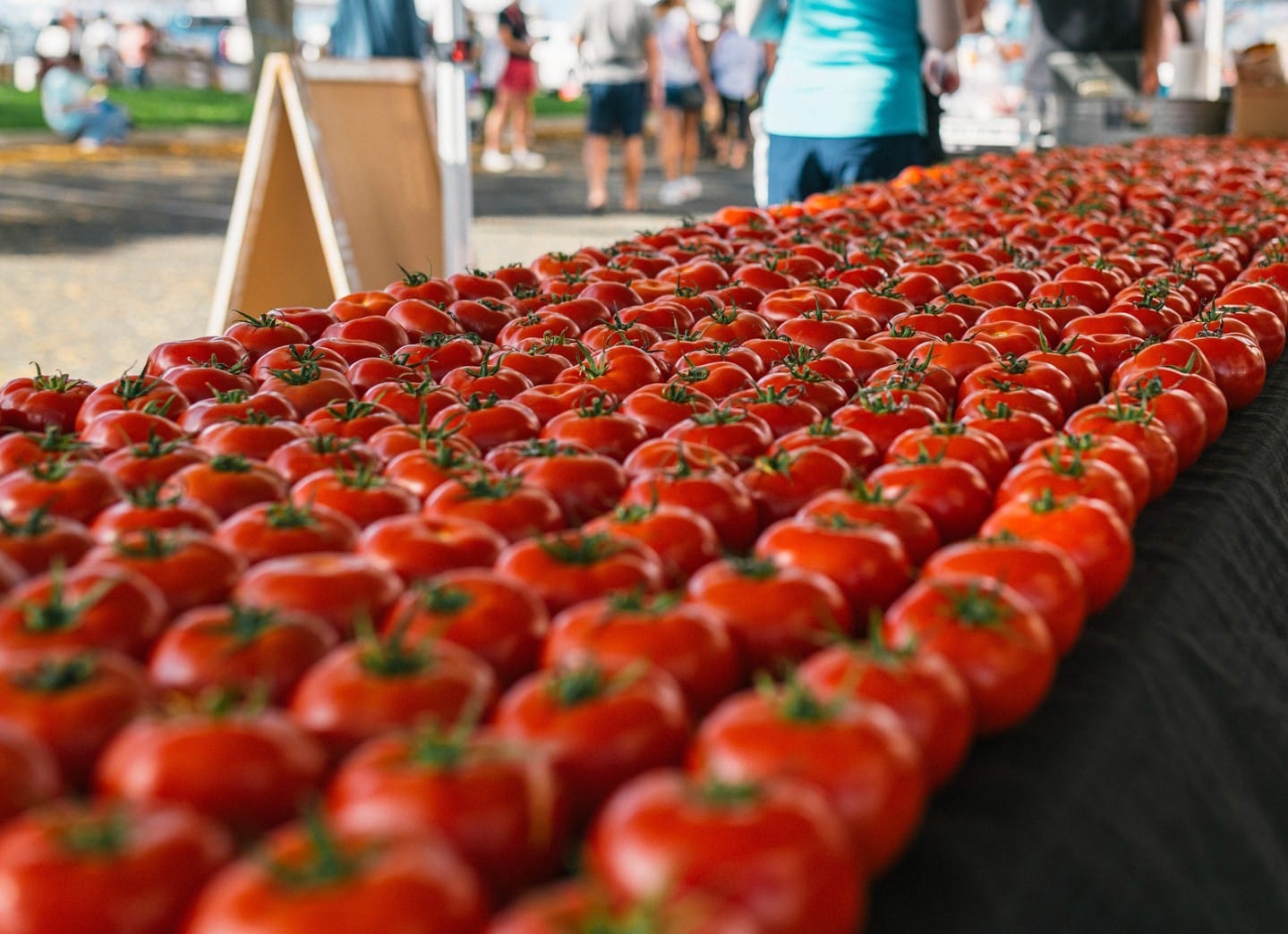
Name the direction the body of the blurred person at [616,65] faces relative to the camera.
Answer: away from the camera

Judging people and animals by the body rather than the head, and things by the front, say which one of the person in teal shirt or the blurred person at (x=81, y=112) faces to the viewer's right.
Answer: the blurred person

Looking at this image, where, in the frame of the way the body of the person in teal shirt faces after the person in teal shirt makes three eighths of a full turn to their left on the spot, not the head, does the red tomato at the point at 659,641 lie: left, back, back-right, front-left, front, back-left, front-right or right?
front-left

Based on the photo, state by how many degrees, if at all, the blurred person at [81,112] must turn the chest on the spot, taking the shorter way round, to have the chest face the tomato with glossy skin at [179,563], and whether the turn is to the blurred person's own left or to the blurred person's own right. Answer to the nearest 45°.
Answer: approximately 90° to the blurred person's own right

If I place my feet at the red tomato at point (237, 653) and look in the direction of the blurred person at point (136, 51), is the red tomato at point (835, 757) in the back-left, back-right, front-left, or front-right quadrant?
back-right

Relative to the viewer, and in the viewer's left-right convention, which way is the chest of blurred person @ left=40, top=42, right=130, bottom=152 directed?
facing to the right of the viewer

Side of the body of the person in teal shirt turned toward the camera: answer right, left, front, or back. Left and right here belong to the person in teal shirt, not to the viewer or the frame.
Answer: back

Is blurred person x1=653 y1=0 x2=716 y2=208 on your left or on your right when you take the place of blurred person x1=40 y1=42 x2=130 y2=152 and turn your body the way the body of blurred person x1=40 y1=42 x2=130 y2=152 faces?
on your right

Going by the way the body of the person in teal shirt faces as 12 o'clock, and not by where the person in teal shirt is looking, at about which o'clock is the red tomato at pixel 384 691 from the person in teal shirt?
The red tomato is roughly at 6 o'clock from the person in teal shirt.

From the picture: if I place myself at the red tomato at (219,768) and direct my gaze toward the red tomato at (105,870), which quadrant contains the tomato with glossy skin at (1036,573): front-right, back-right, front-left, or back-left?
back-left

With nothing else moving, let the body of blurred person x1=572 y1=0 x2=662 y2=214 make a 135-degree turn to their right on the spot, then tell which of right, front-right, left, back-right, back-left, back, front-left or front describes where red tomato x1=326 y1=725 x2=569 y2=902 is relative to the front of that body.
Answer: front-right

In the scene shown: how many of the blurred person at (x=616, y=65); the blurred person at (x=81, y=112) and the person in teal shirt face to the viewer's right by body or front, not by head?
1

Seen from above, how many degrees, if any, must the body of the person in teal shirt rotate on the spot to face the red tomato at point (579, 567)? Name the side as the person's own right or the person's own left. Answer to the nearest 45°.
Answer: approximately 180°

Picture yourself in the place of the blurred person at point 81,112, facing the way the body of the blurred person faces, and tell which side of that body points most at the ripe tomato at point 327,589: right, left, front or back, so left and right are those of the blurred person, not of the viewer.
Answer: right

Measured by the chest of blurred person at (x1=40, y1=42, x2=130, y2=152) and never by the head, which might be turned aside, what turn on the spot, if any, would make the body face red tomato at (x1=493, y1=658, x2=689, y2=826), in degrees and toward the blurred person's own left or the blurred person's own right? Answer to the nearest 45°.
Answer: approximately 90° to the blurred person's own right

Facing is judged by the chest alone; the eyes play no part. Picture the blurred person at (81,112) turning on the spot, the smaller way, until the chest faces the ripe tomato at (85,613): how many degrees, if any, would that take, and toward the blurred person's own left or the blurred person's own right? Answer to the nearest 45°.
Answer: approximately 90° to the blurred person's own right

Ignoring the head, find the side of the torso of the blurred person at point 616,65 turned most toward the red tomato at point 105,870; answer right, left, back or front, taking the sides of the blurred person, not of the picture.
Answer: back

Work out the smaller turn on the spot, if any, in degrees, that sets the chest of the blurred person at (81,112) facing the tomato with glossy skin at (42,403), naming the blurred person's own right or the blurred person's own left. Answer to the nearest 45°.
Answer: approximately 90° to the blurred person's own right

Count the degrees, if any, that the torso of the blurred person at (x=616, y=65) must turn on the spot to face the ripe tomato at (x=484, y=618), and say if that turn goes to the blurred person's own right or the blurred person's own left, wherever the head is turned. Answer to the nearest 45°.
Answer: approximately 180°
